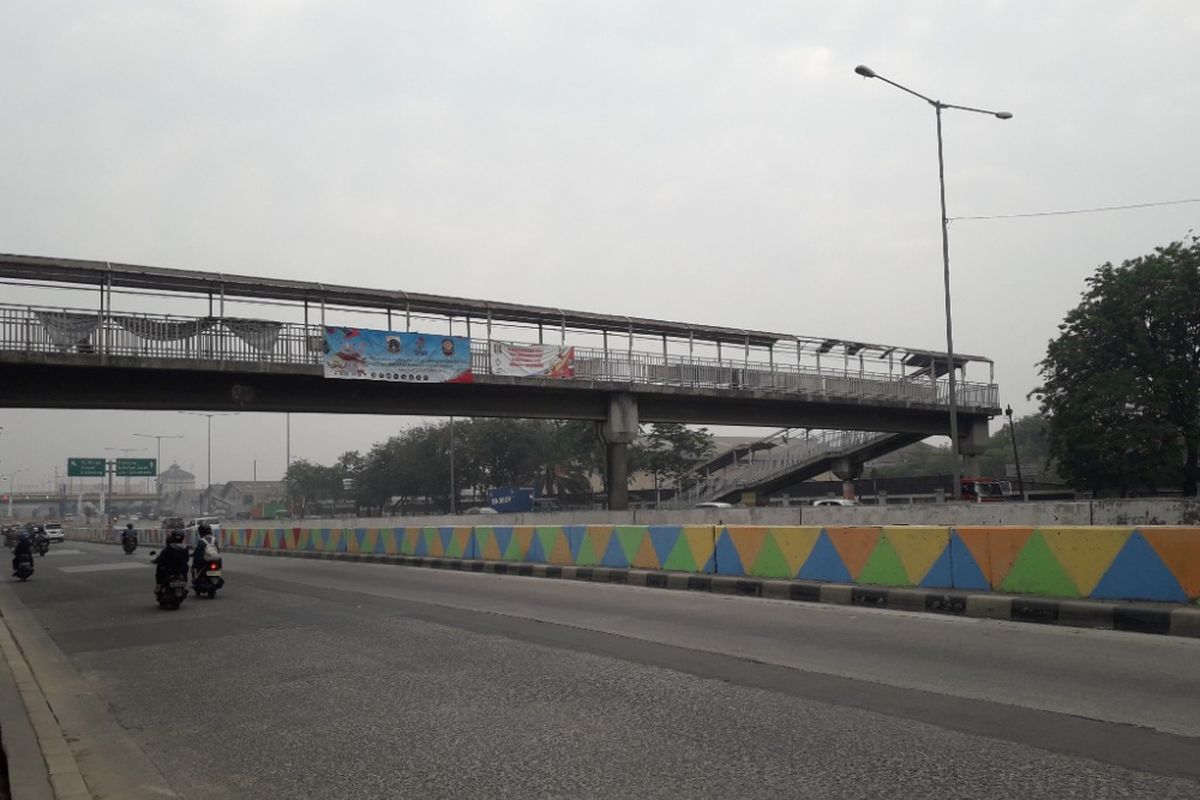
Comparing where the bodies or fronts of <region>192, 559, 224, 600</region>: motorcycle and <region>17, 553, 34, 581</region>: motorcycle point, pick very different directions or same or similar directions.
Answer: same or similar directions

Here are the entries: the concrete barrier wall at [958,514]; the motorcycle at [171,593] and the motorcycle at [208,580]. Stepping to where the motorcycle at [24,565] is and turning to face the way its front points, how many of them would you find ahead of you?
0

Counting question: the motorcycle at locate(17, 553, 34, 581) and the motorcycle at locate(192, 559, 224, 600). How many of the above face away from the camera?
2

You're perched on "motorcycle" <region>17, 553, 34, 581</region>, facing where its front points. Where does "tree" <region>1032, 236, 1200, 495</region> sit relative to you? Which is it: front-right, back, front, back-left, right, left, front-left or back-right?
right

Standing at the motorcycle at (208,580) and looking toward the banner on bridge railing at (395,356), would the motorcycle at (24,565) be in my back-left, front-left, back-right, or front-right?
front-left

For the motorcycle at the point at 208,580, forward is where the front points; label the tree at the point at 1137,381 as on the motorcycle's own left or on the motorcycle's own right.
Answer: on the motorcycle's own right

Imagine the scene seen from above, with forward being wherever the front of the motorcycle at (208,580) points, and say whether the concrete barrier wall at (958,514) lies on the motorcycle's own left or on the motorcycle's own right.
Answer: on the motorcycle's own right

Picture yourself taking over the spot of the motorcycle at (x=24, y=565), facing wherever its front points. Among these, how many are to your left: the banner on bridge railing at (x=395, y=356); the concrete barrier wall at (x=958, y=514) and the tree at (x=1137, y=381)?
0

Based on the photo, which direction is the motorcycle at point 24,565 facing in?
away from the camera

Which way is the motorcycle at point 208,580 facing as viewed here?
away from the camera
